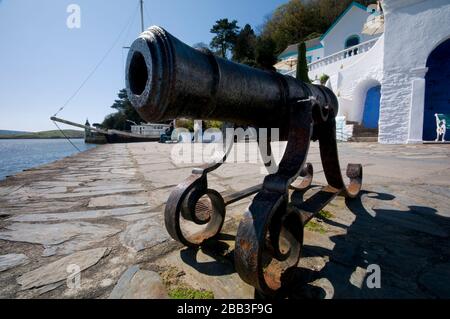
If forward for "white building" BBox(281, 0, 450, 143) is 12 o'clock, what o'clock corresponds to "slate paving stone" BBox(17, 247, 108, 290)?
The slate paving stone is roughly at 11 o'clock from the white building.

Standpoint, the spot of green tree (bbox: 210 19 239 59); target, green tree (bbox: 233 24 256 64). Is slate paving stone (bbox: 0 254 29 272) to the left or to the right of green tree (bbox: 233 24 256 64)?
right

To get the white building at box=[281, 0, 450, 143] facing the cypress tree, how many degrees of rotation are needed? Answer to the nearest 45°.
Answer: approximately 90° to its right

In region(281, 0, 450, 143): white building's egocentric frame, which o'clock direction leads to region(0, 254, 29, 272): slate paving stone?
The slate paving stone is roughly at 11 o'clock from the white building.

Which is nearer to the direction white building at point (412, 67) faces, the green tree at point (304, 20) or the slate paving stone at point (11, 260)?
the slate paving stone

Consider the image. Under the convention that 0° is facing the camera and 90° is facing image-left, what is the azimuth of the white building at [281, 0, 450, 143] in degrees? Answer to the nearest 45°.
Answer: approximately 45°

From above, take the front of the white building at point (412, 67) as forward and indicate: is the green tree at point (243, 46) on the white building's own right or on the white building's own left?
on the white building's own right

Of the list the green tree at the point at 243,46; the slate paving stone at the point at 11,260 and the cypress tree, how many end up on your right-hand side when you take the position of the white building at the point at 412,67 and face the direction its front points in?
2

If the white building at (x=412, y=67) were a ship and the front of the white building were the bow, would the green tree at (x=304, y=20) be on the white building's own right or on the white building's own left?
on the white building's own right

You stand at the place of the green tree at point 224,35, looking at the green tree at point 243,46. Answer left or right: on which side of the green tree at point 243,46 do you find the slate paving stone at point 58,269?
right
